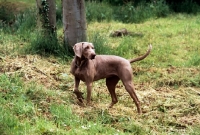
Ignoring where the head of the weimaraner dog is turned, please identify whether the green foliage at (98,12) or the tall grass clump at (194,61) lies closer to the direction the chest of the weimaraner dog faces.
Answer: the green foliage

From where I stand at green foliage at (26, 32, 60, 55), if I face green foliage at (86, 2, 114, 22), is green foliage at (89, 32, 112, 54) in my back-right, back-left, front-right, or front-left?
front-right

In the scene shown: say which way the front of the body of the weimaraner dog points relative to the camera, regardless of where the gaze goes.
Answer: to the viewer's left

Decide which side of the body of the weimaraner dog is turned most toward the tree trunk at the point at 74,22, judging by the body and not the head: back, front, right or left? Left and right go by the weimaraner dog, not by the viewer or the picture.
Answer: right

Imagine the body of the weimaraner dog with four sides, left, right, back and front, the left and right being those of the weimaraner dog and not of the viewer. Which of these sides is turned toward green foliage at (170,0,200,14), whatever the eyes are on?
right

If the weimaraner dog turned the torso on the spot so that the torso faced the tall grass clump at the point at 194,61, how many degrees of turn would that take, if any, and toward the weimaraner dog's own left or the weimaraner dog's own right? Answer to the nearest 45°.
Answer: approximately 135° to the weimaraner dog's own right

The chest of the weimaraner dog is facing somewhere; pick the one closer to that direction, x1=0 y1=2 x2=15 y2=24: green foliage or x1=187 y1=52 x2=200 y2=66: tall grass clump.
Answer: the green foliage

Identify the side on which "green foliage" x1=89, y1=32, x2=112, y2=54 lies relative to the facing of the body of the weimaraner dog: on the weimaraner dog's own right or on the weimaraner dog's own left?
on the weimaraner dog's own right

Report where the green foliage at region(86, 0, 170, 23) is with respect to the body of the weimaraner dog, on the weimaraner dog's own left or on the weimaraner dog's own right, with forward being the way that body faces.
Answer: on the weimaraner dog's own right

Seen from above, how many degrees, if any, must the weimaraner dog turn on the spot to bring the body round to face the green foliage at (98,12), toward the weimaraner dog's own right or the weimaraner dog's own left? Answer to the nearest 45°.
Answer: approximately 90° to the weimaraner dog's own right

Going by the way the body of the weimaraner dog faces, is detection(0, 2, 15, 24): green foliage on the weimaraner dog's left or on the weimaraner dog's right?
on the weimaraner dog's right

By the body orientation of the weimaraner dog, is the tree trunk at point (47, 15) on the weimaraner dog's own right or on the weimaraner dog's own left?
on the weimaraner dog's own right
